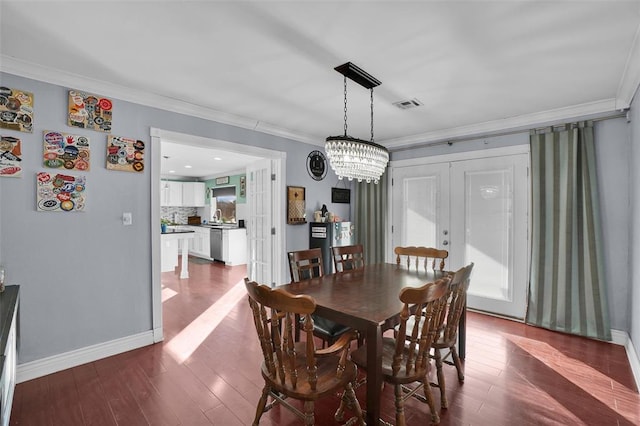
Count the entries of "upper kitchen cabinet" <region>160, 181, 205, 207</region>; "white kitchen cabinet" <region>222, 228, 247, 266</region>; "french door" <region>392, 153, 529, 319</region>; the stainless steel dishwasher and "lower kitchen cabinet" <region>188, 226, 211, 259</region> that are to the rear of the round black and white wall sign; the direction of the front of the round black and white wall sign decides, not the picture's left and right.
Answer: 4

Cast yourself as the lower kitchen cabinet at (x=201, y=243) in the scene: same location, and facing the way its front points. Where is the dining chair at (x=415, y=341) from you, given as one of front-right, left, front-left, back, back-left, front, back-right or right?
front-left

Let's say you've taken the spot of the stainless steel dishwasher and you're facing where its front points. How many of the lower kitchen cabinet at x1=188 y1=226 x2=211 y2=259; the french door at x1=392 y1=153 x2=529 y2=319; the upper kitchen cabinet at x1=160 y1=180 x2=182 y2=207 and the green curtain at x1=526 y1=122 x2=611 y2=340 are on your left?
2

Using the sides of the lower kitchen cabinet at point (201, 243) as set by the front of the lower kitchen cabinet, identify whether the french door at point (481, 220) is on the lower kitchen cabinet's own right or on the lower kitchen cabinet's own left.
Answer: on the lower kitchen cabinet's own left

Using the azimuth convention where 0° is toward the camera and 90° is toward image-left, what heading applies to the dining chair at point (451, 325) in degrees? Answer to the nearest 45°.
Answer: approximately 135°

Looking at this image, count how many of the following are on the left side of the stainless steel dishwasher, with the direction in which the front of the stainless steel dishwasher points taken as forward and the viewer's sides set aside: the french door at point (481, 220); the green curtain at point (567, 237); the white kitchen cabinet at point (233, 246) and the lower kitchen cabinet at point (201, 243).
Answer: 3

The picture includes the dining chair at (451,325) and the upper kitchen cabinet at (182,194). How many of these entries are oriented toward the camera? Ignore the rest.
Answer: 1

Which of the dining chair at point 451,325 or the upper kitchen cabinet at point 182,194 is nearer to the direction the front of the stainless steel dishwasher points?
the dining chair
